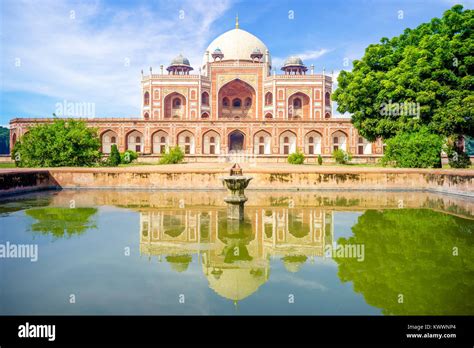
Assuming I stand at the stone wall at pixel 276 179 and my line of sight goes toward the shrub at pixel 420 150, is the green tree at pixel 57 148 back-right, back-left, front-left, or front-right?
back-left

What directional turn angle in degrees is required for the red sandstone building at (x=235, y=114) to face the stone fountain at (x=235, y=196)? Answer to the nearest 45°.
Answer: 0° — it already faces it

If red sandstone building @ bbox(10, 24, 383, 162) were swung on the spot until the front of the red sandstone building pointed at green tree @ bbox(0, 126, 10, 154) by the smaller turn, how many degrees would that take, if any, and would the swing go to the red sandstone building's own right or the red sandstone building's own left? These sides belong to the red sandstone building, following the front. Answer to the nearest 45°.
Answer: approximately 135° to the red sandstone building's own right

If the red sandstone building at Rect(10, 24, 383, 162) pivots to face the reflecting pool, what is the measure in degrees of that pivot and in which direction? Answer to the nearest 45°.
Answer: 0° — it already faces it

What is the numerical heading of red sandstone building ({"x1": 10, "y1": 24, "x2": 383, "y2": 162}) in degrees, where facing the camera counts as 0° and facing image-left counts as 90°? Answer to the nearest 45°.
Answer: approximately 0°

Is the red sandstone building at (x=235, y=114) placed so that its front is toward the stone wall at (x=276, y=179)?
yes
